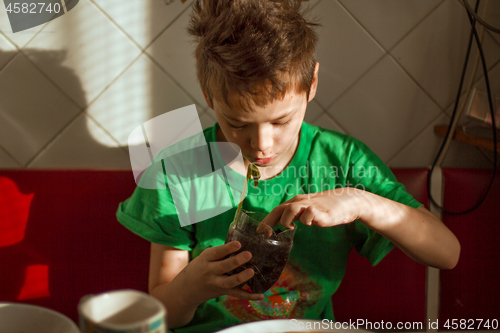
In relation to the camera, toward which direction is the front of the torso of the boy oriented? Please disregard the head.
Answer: toward the camera
